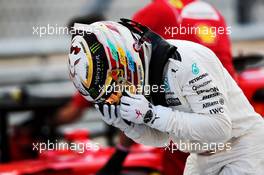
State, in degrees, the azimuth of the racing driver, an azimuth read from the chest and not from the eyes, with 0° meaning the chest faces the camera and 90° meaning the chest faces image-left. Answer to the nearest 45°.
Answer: approximately 90°

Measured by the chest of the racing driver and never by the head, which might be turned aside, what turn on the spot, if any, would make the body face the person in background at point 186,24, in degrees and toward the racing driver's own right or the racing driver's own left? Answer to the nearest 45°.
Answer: approximately 90° to the racing driver's own right

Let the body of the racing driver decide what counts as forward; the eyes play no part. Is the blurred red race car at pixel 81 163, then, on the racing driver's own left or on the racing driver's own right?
on the racing driver's own right
